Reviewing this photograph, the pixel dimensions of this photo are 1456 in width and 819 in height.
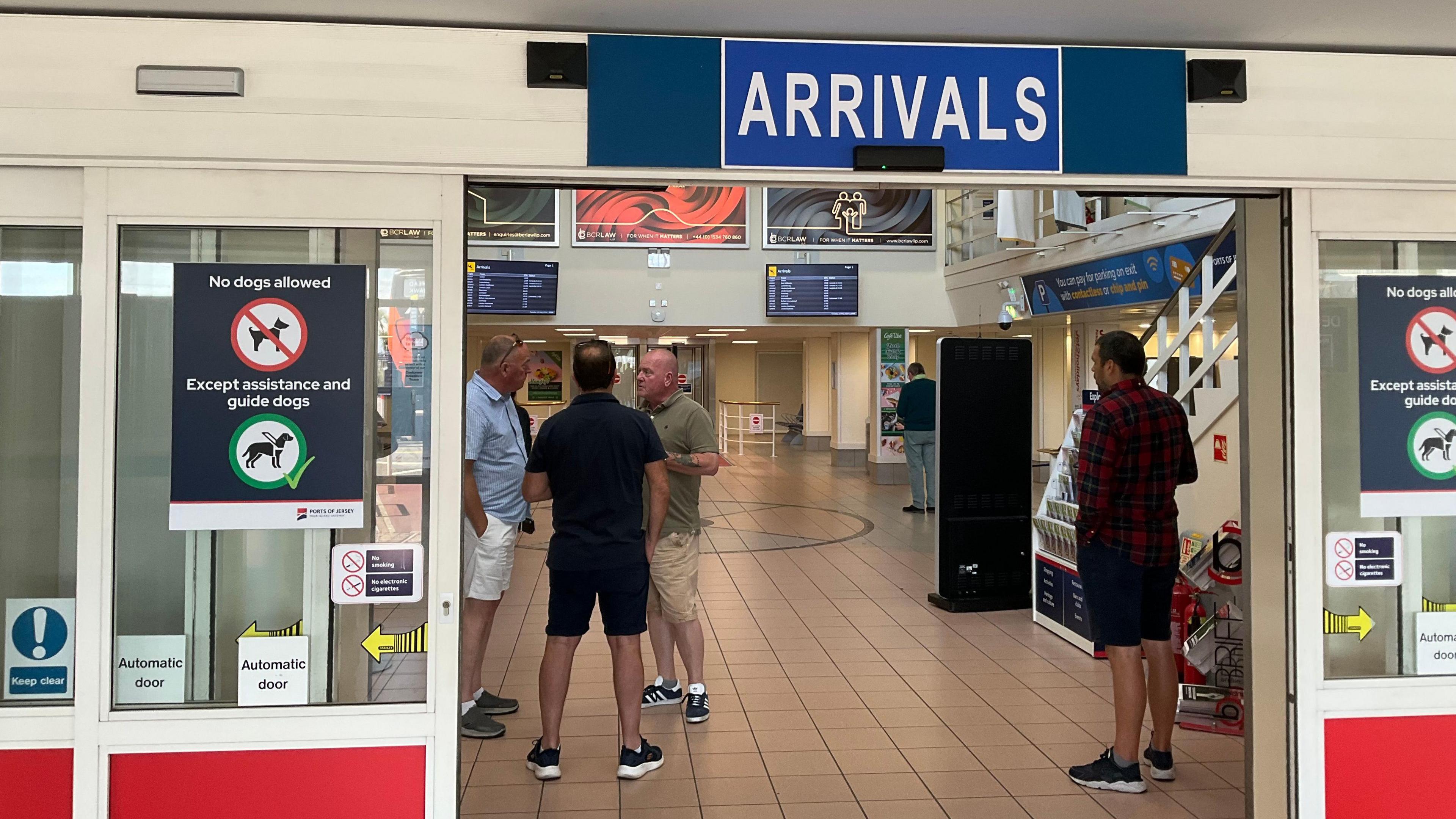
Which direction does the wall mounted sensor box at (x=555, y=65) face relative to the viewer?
toward the camera

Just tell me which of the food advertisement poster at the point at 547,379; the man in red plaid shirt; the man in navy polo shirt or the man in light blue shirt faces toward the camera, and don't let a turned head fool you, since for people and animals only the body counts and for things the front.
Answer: the food advertisement poster

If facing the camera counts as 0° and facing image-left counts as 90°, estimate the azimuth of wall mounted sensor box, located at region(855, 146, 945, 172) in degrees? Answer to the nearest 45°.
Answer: approximately 0°

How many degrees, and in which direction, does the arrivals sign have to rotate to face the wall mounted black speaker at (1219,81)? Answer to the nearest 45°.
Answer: approximately 90° to its left

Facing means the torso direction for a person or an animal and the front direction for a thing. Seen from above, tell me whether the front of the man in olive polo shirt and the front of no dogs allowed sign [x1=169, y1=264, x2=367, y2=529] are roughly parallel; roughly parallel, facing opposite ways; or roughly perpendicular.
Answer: roughly perpendicular

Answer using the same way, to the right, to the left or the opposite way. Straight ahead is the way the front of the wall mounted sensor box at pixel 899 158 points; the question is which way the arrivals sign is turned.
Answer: the same way

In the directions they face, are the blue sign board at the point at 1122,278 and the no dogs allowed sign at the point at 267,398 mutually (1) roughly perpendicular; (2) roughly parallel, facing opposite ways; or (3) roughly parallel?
roughly perpendicular

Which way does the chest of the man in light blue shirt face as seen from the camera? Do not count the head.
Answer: to the viewer's right

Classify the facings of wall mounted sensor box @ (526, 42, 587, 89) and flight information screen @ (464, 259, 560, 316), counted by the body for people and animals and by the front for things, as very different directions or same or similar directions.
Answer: same or similar directions

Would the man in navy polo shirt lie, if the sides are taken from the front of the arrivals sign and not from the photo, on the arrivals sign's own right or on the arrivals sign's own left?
on the arrivals sign's own right

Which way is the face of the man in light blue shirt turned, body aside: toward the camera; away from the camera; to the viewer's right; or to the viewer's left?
to the viewer's right

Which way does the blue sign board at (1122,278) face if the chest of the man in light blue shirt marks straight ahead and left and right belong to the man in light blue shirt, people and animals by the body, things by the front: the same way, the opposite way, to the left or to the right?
the opposite way

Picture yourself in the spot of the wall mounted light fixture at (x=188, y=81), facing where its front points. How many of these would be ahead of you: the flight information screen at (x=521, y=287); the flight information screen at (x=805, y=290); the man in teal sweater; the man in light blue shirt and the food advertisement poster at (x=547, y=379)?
0

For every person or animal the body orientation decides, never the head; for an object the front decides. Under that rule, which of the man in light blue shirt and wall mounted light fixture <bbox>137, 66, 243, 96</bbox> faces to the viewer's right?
the man in light blue shirt

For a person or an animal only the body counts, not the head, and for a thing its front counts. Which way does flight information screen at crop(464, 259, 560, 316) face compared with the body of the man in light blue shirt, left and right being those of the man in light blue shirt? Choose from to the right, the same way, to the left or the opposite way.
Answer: to the right

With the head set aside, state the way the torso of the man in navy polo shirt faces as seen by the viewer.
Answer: away from the camera

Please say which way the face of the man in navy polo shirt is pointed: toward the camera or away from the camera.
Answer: away from the camera

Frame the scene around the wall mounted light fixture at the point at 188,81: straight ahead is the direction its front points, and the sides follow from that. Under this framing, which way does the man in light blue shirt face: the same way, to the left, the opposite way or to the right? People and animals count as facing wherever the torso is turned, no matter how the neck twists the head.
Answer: to the left

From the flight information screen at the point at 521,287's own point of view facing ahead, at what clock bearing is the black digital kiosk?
The black digital kiosk is roughly at 11 o'clock from the flight information screen.

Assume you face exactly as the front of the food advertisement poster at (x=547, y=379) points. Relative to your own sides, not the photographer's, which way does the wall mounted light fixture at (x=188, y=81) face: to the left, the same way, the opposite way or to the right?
the same way

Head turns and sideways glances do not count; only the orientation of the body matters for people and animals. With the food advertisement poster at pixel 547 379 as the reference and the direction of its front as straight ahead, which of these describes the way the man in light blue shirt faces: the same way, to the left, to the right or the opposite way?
to the left

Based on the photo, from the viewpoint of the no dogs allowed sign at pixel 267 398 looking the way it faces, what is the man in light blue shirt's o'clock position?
The man in light blue shirt is roughly at 7 o'clock from the no dogs allowed sign.

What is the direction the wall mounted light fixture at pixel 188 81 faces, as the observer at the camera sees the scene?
facing the viewer

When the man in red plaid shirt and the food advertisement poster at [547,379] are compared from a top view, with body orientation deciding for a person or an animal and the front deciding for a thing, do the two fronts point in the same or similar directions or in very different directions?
very different directions

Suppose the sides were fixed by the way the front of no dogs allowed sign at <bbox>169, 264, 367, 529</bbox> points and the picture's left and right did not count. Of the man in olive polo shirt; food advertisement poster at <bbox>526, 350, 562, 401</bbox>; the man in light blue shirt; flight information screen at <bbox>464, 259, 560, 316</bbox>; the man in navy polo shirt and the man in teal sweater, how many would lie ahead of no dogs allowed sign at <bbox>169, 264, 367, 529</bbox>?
0

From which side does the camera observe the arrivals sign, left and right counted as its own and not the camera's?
front
